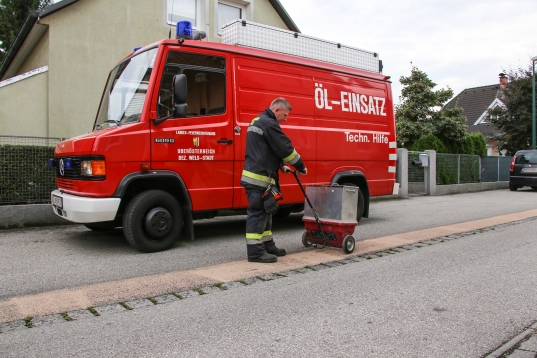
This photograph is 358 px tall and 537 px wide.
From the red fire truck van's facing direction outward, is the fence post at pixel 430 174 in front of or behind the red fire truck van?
behind

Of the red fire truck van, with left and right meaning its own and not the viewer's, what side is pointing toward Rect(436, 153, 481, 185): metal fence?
back

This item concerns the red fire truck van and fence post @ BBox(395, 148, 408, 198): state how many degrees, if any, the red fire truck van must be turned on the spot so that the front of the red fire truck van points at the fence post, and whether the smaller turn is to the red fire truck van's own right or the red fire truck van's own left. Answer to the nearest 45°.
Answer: approximately 180°

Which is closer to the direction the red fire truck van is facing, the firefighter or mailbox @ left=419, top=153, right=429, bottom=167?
the firefighter

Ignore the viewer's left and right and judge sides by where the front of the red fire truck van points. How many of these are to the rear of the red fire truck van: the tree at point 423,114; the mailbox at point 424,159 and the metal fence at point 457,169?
3

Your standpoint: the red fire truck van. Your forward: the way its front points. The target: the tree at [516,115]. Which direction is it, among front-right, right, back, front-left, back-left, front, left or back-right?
back

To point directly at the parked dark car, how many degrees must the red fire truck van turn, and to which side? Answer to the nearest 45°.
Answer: approximately 180°

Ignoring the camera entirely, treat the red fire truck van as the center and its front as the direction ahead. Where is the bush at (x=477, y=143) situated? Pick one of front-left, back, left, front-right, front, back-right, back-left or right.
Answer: back

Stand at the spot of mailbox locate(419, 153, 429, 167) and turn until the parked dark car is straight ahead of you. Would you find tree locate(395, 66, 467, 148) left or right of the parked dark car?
left

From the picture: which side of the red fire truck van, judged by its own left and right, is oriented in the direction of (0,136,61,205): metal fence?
front

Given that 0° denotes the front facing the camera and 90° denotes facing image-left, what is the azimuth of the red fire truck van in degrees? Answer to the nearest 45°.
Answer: approximately 45°

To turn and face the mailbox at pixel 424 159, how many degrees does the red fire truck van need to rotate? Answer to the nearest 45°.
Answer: approximately 180°
